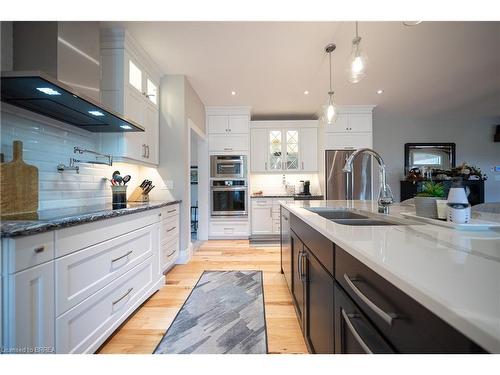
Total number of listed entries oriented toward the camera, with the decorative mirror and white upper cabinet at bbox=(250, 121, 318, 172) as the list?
2

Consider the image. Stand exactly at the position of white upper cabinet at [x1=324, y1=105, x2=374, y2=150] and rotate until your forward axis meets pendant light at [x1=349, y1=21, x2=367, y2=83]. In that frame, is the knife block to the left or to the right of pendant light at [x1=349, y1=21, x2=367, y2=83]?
right

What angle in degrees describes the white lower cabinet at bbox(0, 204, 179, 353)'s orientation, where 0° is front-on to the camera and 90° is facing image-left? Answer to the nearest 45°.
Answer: approximately 315°
